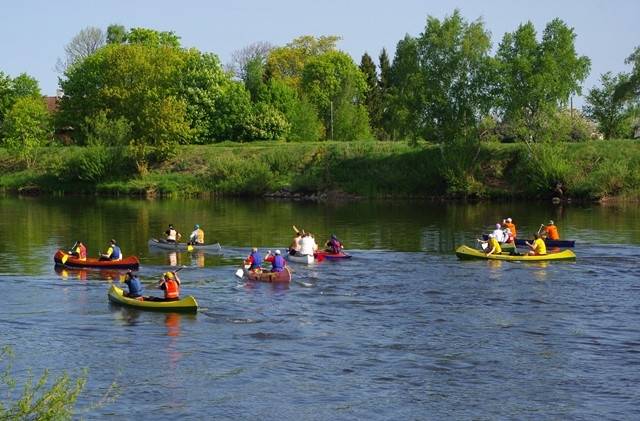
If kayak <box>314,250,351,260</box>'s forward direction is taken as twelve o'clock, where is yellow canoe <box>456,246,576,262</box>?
The yellow canoe is roughly at 6 o'clock from the kayak.

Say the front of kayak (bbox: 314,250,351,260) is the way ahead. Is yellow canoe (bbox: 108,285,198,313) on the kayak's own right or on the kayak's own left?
on the kayak's own left

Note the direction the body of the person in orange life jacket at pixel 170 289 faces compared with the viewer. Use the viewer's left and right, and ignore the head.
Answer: facing away from the viewer and to the left of the viewer

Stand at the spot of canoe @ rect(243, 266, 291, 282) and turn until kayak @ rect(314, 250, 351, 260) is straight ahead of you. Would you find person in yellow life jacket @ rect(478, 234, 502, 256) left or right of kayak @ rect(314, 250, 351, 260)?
right

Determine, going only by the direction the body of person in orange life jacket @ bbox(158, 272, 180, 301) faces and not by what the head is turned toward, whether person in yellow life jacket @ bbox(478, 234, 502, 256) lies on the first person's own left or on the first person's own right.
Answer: on the first person's own right

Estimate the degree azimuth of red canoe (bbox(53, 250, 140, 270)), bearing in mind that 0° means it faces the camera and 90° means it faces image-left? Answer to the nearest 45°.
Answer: approximately 90°

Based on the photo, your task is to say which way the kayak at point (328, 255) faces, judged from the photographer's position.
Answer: facing to the left of the viewer

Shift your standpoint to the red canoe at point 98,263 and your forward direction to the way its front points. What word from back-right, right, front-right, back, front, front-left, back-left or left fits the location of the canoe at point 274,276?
back-left

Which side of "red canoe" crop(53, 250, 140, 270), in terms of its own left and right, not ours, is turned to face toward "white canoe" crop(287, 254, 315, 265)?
back
